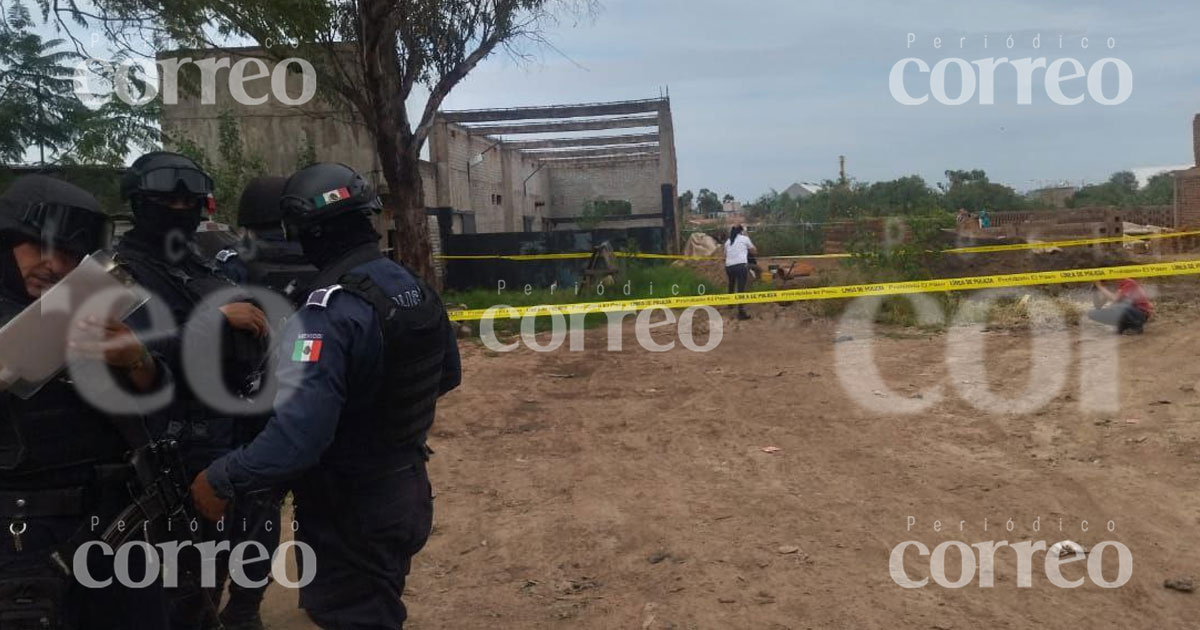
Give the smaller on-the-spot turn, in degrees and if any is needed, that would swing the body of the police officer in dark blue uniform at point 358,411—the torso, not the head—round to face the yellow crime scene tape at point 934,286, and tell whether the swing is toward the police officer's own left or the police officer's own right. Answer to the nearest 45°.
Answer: approximately 90° to the police officer's own right

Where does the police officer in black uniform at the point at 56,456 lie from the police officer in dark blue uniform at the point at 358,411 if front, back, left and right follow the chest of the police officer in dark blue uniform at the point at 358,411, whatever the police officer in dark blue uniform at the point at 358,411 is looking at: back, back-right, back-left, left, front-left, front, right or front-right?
front-left

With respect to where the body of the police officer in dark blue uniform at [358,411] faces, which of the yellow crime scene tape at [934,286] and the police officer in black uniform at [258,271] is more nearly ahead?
the police officer in black uniform

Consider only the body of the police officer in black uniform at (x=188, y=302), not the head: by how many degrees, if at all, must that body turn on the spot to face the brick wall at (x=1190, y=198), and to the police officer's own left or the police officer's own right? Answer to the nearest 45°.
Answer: approximately 90° to the police officer's own left

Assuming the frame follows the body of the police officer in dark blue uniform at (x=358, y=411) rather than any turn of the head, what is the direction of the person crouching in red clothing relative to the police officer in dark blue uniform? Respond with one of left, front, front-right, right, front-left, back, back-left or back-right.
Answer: right

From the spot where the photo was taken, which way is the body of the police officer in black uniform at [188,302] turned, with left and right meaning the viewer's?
facing the viewer and to the right of the viewer

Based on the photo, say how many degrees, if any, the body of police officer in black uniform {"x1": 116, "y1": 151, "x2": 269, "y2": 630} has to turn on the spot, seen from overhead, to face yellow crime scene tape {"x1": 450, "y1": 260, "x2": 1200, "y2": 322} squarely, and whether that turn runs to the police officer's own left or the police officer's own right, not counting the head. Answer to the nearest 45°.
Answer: approximately 90° to the police officer's own left

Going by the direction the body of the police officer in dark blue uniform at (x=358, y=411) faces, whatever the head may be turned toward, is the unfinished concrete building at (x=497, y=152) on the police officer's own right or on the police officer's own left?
on the police officer's own right

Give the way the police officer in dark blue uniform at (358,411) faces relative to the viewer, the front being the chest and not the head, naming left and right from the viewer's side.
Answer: facing away from the viewer and to the left of the viewer
